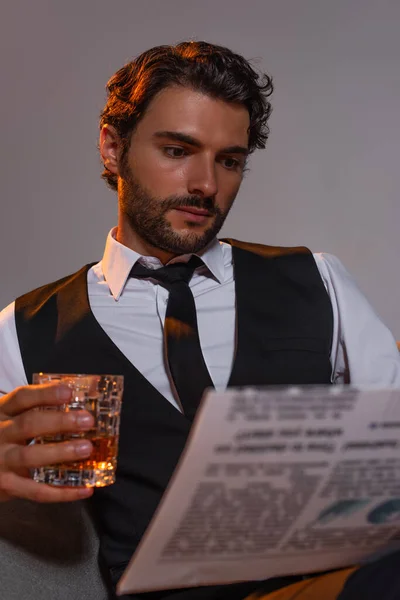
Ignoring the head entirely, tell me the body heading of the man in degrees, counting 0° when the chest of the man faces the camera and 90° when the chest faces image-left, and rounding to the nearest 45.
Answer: approximately 0°
